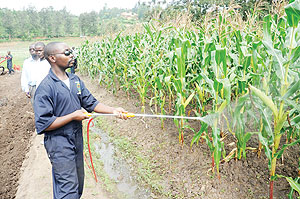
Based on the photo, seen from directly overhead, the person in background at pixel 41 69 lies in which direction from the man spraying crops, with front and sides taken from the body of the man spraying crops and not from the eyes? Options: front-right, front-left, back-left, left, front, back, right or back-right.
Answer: back-left

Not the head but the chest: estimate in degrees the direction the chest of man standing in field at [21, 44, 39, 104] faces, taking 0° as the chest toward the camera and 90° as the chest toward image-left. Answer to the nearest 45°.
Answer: approximately 315°

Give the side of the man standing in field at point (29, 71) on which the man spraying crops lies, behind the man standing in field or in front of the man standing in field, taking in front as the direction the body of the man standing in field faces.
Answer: in front

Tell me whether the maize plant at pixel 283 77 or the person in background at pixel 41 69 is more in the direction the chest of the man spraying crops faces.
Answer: the maize plant

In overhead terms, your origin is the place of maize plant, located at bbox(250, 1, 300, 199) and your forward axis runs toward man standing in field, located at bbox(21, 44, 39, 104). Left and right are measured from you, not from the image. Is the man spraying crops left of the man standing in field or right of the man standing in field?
left

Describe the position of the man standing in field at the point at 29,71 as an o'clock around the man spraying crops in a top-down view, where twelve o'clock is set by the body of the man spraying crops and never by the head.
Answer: The man standing in field is roughly at 7 o'clock from the man spraying crops.

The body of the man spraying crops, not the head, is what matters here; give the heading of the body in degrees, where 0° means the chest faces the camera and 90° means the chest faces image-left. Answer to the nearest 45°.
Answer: approximately 315°

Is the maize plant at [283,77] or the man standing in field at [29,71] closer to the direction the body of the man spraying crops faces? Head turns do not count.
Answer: the maize plant

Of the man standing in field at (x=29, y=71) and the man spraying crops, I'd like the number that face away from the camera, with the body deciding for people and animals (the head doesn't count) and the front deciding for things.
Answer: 0
